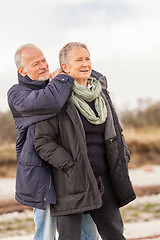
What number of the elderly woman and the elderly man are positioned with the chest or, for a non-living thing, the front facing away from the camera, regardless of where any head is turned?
0

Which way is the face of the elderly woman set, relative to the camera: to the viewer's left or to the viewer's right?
to the viewer's right

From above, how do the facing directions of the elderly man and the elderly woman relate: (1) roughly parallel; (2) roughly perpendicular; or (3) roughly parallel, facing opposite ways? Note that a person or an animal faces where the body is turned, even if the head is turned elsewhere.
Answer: roughly parallel

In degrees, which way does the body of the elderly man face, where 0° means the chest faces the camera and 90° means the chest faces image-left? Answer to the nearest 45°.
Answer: approximately 315°

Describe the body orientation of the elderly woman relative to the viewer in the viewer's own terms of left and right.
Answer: facing the viewer and to the right of the viewer

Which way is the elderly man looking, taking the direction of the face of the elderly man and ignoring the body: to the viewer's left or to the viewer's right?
to the viewer's right
